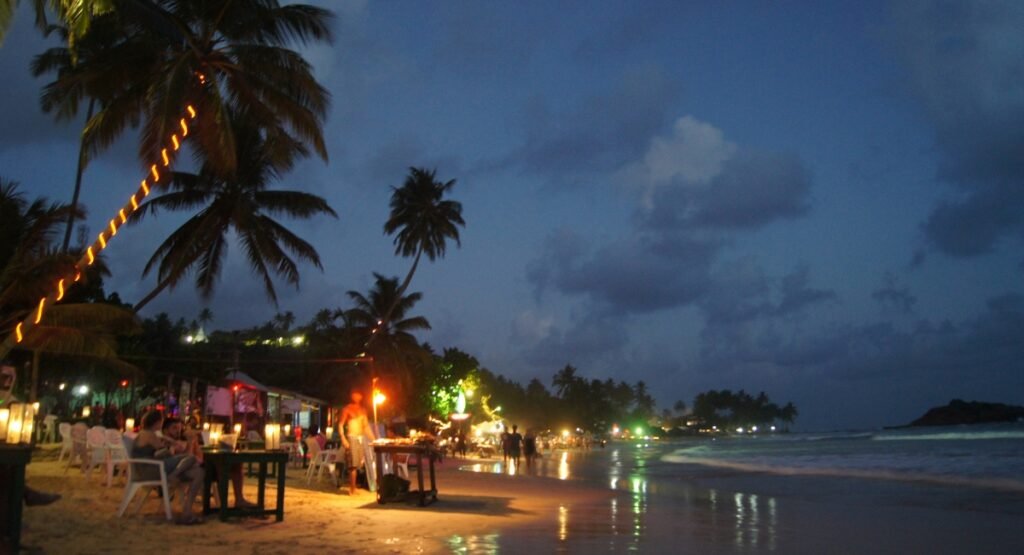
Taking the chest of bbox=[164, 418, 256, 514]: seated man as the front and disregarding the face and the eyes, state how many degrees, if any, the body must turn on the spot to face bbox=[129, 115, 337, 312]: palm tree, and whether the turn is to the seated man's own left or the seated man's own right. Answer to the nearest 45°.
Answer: approximately 90° to the seated man's own left

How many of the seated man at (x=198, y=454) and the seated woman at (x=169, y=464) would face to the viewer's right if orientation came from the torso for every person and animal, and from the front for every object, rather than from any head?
2

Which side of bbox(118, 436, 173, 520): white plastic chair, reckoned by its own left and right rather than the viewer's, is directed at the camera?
right

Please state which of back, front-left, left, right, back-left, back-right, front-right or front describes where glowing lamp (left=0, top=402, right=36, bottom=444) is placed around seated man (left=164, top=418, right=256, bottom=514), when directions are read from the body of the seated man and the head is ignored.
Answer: back

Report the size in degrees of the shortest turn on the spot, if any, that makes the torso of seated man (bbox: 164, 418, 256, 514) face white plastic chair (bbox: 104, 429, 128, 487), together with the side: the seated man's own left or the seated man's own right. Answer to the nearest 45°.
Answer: approximately 135° to the seated man's own left

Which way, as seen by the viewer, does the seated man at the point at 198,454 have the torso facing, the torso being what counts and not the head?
to the viewer's right

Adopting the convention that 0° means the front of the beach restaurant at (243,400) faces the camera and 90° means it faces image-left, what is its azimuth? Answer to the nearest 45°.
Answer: approximately 315°

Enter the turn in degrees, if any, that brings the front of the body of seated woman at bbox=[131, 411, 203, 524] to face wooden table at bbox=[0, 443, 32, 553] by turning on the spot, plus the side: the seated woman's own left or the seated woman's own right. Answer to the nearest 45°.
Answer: approximately 90° to the seated woman's own right

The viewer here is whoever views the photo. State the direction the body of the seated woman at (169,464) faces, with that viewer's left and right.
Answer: facing to the right of the viewer
